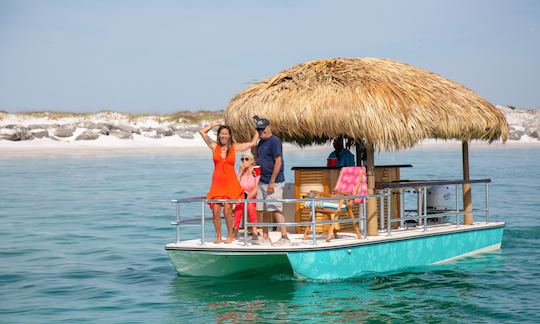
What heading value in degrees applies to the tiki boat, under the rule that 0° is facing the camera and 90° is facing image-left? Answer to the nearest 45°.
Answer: approximately 45°

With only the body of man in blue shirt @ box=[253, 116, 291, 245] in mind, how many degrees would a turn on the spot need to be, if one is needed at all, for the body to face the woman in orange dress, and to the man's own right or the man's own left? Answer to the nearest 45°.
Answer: approximately 45° to the man's own right

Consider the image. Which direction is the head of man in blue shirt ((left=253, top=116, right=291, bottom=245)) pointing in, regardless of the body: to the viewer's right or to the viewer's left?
to the viewer's left

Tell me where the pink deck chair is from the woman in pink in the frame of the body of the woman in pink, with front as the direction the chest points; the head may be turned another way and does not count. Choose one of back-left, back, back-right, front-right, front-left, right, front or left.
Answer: back-left

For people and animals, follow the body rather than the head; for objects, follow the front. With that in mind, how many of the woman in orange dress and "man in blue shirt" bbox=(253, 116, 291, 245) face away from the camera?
0

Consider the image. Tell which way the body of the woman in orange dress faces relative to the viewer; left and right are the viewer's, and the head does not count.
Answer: facing the viewer

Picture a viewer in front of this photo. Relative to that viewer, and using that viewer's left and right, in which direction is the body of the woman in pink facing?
facing the viewer and to the left of the viewer

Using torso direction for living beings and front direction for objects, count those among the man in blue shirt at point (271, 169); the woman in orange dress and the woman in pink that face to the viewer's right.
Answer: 0

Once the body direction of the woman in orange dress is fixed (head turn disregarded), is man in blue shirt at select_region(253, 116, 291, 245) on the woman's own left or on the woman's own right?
on the woman's own left
